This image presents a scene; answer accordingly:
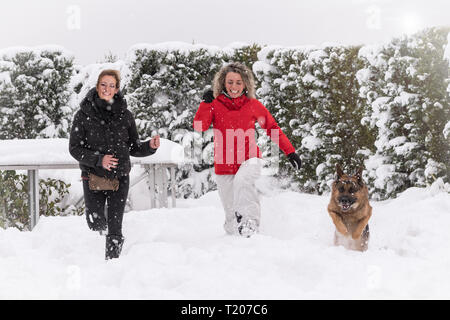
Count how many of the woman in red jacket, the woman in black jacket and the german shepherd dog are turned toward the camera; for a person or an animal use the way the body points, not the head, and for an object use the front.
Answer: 3

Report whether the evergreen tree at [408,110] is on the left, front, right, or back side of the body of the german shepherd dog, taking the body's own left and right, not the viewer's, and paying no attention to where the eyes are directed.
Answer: back

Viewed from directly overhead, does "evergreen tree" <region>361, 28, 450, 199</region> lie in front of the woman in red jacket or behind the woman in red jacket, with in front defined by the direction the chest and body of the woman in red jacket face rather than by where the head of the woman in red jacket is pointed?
behind

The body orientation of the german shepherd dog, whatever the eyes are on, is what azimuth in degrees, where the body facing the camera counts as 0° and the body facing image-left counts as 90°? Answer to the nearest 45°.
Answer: approximately 0°

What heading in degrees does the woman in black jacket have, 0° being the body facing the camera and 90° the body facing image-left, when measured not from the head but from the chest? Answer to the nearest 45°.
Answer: approximately 0°

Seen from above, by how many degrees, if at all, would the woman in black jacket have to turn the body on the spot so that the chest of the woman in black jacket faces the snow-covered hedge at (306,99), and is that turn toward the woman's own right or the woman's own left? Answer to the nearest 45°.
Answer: approximately 135° to the woman's own left
